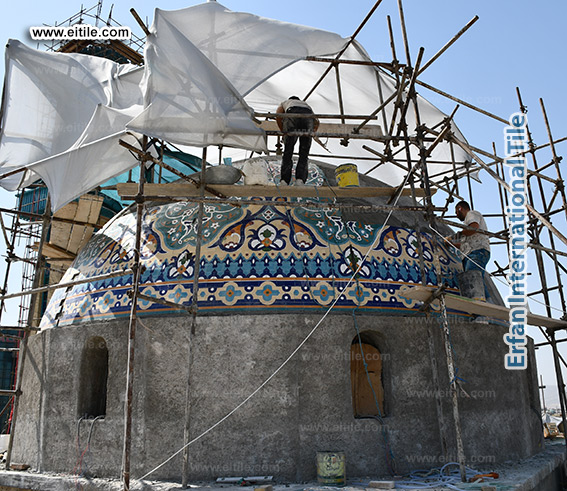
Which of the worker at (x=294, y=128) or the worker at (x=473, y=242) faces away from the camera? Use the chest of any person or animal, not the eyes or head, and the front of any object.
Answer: the worker at (x=294, y=128)

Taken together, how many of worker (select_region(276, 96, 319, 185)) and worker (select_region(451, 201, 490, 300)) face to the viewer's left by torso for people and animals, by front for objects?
1

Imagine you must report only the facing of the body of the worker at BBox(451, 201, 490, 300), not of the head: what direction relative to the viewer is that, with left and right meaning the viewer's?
facing to the left of the viewer

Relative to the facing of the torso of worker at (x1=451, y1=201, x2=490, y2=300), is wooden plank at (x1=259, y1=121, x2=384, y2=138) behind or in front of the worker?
in front

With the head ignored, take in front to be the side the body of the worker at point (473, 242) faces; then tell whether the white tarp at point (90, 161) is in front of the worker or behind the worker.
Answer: in front

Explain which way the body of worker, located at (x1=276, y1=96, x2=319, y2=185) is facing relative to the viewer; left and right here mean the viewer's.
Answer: facing away from the viewer

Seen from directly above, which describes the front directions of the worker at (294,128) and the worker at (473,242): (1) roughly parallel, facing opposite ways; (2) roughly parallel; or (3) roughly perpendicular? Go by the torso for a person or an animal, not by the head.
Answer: roughly perpendicular

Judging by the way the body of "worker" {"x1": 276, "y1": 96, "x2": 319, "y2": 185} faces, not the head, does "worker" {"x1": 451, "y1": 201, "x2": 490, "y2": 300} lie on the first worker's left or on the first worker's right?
on the first worker's right

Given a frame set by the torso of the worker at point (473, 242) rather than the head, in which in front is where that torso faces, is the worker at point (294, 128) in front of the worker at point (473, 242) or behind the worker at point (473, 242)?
in front

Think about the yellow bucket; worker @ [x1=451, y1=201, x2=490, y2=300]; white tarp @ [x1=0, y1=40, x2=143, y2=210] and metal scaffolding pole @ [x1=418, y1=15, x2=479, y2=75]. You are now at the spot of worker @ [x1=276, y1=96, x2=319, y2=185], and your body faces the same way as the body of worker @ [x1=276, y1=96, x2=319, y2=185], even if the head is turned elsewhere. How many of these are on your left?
1

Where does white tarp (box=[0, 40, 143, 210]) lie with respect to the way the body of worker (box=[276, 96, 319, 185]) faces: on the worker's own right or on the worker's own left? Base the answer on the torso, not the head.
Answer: on the worker's own left

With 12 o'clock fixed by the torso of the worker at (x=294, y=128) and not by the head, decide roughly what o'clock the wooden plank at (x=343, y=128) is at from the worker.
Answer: The wooden plank is roughly at 2 o'clock from the worker.

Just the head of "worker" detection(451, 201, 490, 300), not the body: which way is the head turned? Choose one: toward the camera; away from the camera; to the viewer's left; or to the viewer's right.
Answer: to the viewer's left
